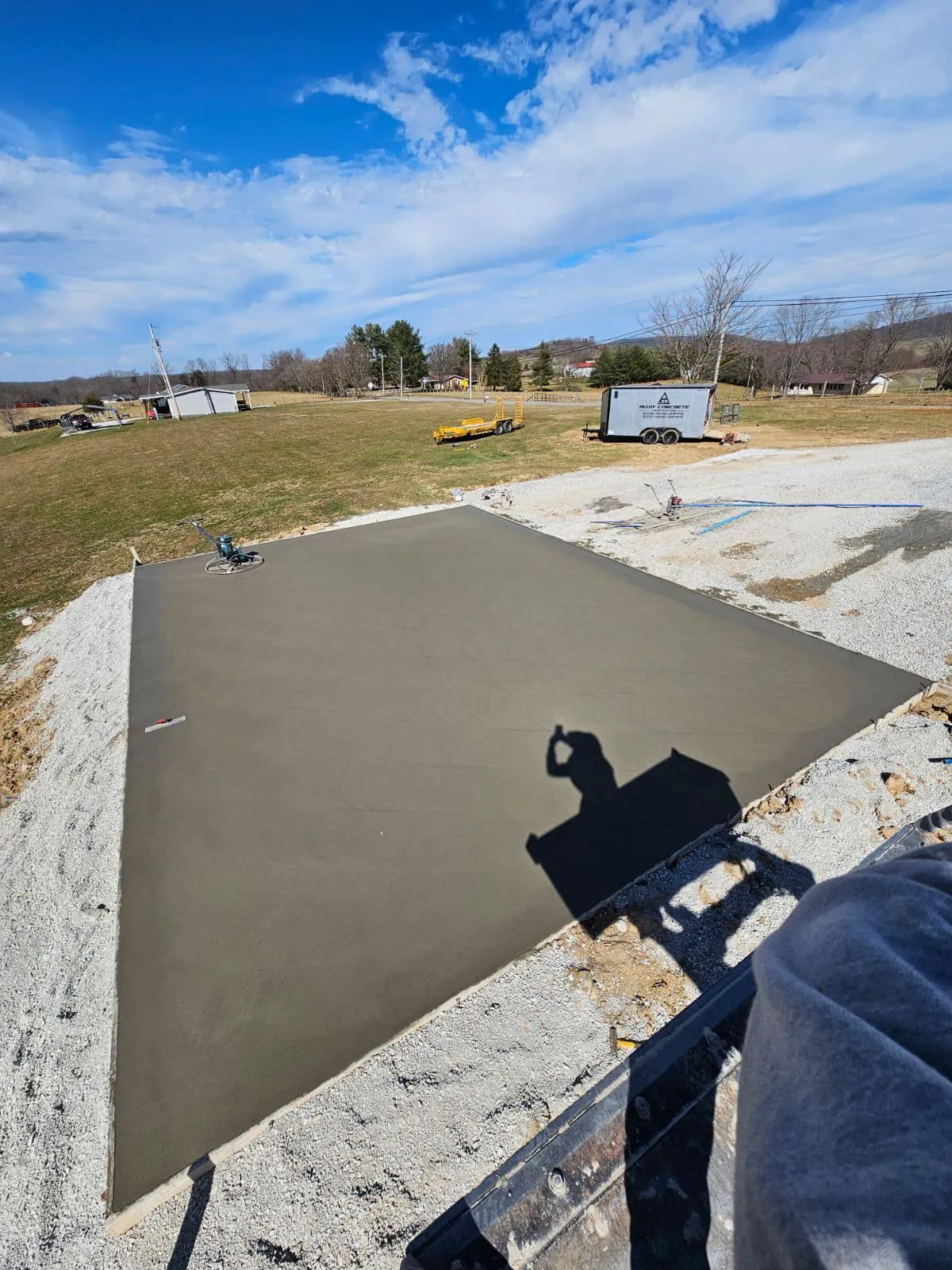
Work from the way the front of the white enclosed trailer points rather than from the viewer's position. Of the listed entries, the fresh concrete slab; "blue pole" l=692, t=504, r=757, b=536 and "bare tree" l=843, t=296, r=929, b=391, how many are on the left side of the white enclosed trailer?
2

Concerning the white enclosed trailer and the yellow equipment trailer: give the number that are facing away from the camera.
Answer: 0

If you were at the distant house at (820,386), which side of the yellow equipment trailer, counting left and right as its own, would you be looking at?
back

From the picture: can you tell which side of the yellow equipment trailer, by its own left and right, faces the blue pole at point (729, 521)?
left

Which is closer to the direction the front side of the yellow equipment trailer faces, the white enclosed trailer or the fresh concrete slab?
the fresh concrete slab

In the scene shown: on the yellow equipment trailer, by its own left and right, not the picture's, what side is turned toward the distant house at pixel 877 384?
back

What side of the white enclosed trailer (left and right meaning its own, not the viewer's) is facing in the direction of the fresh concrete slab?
left

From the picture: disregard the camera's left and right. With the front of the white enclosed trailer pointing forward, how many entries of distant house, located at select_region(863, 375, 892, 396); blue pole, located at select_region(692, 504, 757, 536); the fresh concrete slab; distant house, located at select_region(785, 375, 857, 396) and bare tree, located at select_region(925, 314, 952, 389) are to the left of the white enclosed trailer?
2

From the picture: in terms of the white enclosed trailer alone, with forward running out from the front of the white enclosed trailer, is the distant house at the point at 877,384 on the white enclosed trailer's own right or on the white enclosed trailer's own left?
on the white enclosed trailer's own right

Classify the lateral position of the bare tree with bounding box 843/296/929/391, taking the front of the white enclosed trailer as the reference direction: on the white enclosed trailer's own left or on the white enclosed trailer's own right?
on the white enclosed trailer's own right

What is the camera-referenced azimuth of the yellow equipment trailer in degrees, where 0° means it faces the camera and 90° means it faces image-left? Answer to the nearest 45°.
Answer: approximately 45°

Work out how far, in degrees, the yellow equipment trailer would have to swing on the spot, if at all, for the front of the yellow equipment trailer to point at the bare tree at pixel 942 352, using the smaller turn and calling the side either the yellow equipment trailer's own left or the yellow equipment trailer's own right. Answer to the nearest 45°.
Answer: approximately 180°
